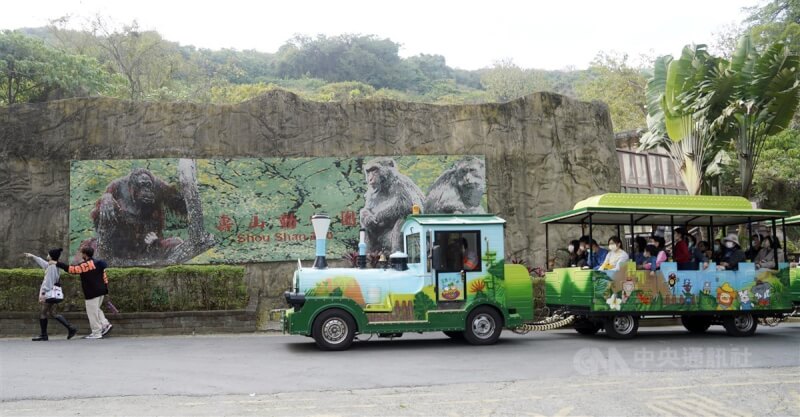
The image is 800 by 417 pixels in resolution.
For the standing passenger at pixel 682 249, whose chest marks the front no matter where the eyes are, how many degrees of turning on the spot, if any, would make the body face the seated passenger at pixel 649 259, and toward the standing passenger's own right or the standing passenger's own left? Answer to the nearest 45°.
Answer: approximately 45° to the standing passenger's own left

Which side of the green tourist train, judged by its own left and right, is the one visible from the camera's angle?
left

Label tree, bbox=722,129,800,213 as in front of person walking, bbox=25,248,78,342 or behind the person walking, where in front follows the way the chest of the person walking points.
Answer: behind

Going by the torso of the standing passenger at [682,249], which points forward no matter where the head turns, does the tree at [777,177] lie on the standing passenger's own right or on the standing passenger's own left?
on the standing passenger's own right

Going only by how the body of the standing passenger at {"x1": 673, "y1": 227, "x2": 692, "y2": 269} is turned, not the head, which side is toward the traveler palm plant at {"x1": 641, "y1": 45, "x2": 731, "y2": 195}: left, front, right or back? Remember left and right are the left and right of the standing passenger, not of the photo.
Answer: right

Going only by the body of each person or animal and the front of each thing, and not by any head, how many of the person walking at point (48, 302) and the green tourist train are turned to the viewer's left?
2

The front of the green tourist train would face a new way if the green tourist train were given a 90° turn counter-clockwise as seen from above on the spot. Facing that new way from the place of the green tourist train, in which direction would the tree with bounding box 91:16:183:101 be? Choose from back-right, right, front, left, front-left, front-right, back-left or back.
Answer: back-right

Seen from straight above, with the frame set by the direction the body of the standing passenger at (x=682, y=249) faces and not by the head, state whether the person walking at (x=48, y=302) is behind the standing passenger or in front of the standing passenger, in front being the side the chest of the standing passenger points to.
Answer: in front

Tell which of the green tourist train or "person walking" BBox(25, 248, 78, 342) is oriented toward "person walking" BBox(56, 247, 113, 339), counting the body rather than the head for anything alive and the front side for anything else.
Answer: the green tourist train

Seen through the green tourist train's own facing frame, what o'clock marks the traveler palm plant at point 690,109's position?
The traveler palm plant is roughly at 4 o'clock from the green tourist train.

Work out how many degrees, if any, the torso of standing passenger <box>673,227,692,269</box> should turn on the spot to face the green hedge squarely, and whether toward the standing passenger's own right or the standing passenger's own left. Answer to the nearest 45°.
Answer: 0° — they already face it

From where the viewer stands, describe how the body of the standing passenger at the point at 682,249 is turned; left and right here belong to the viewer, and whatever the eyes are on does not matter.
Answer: facing to the left of the viewer

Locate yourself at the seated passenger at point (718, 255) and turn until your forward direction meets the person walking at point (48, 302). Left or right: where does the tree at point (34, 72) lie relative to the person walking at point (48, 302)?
right

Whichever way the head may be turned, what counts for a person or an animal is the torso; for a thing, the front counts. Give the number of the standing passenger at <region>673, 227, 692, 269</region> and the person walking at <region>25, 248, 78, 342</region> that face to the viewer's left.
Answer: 2

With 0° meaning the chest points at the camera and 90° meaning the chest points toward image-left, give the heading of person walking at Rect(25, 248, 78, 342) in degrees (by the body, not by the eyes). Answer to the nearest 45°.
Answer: approximately 90°

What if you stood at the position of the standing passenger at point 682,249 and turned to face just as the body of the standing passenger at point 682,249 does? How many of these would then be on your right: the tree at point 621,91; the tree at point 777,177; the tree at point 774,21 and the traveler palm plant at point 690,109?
4
